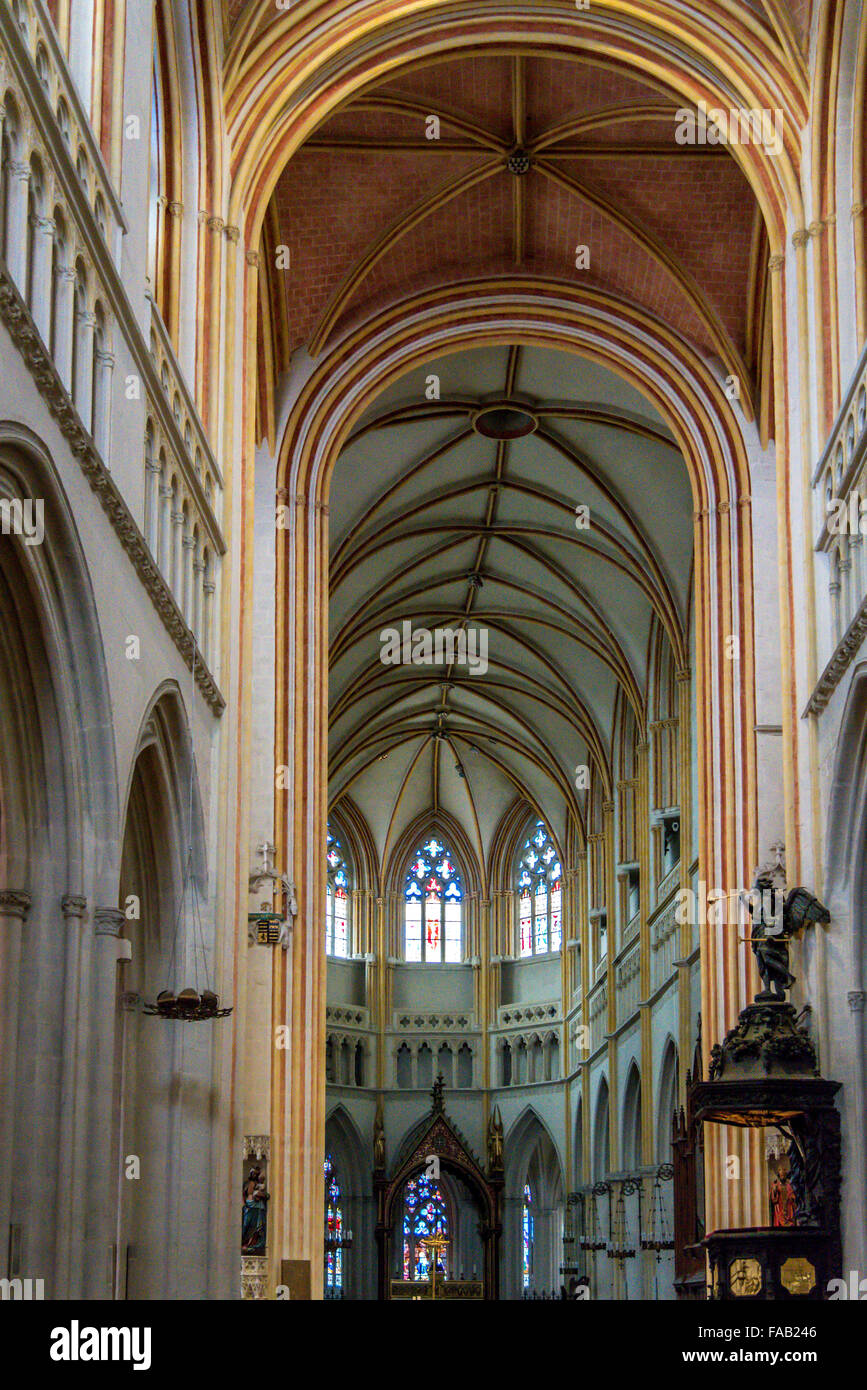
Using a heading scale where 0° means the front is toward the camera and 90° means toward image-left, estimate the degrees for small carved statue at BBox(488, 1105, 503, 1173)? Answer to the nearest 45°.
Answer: approximately 0°

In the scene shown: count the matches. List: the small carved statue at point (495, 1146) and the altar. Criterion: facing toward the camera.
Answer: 2

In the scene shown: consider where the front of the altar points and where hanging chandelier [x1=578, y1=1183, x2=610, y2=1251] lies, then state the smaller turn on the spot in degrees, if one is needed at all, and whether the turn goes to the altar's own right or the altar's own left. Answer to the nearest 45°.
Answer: approximately 45° to the altar's own left

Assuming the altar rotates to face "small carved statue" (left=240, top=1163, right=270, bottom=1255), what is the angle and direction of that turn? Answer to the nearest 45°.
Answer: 0° — it already faces it

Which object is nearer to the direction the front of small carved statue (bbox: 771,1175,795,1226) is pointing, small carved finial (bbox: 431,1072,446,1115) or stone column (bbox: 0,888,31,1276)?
the stone column

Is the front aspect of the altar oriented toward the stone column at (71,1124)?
yes

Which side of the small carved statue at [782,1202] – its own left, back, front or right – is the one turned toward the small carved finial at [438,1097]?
back
